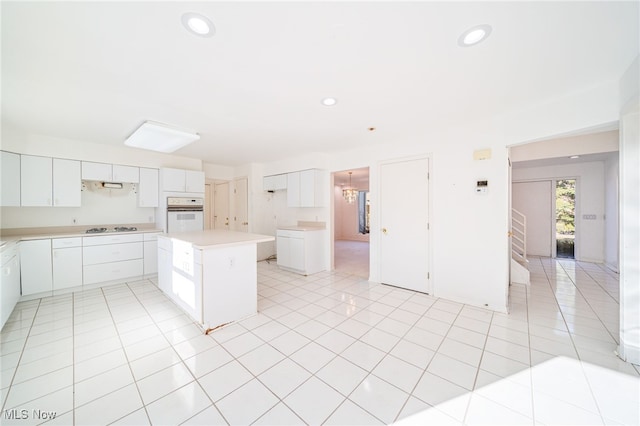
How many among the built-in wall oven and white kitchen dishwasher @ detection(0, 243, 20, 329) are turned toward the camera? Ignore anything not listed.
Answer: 1

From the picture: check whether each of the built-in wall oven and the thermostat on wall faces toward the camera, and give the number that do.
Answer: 2

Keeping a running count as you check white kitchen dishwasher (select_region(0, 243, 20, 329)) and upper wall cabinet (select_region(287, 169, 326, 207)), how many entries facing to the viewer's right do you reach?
1

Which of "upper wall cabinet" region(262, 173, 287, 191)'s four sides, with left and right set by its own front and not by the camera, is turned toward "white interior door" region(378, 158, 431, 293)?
left

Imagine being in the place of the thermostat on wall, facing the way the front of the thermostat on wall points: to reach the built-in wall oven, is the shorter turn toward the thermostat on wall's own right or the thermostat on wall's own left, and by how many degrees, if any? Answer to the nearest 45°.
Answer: approximately 90° to the thermostat on wall's own right

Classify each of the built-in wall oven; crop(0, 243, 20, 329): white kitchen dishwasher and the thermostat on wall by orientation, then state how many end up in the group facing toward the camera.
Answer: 2

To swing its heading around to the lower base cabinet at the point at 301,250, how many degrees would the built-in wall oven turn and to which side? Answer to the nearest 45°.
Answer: approximately 45° to its left

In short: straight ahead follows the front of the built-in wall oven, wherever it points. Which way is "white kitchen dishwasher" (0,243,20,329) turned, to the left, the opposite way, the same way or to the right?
to the left

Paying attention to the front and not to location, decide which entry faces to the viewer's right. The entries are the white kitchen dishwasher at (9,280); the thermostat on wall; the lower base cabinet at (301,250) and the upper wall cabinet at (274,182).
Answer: the white kitchen dishwasher

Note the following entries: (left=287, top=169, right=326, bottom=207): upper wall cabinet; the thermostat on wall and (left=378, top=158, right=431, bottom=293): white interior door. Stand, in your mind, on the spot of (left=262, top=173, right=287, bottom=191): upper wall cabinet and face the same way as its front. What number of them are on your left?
3

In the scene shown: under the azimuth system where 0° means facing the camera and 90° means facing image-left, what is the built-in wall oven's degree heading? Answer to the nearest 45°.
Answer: approximately 0°
